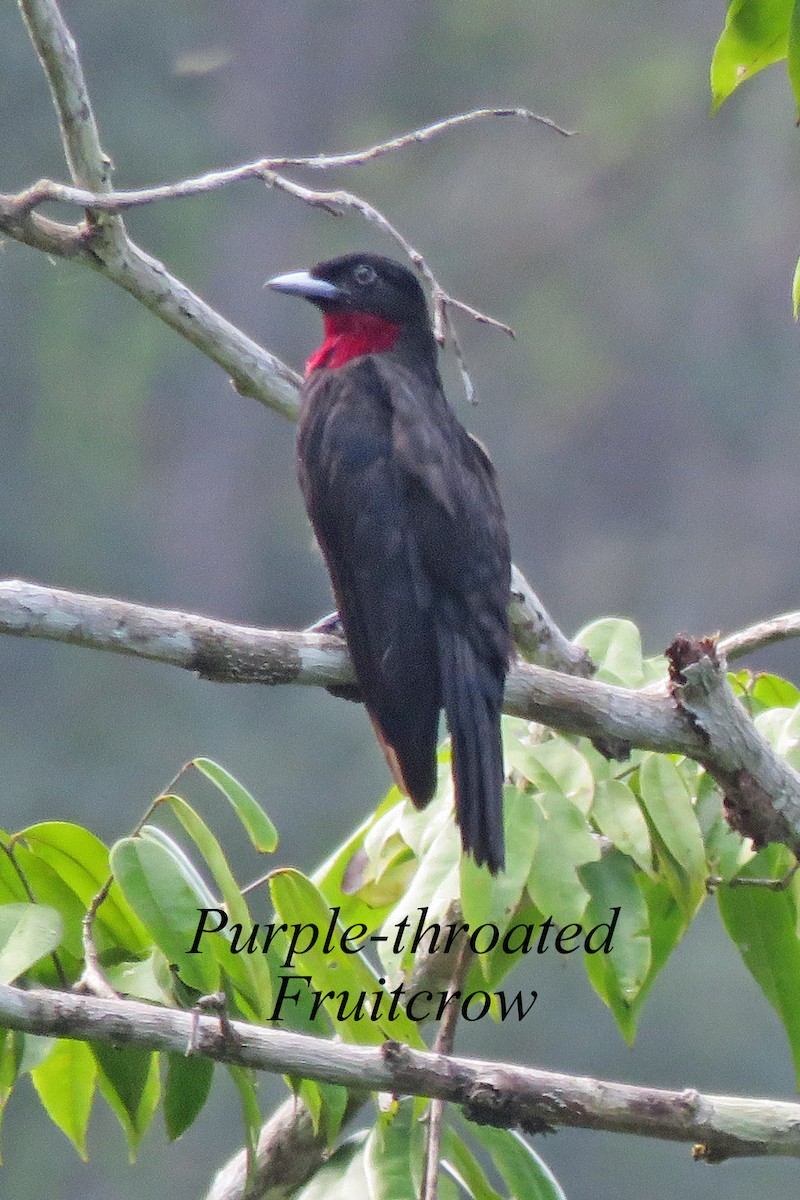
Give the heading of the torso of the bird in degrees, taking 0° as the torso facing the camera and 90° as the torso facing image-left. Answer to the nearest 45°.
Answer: approximately 135°

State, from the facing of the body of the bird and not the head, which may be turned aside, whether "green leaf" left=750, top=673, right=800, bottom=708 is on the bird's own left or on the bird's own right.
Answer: on the bird's own right
